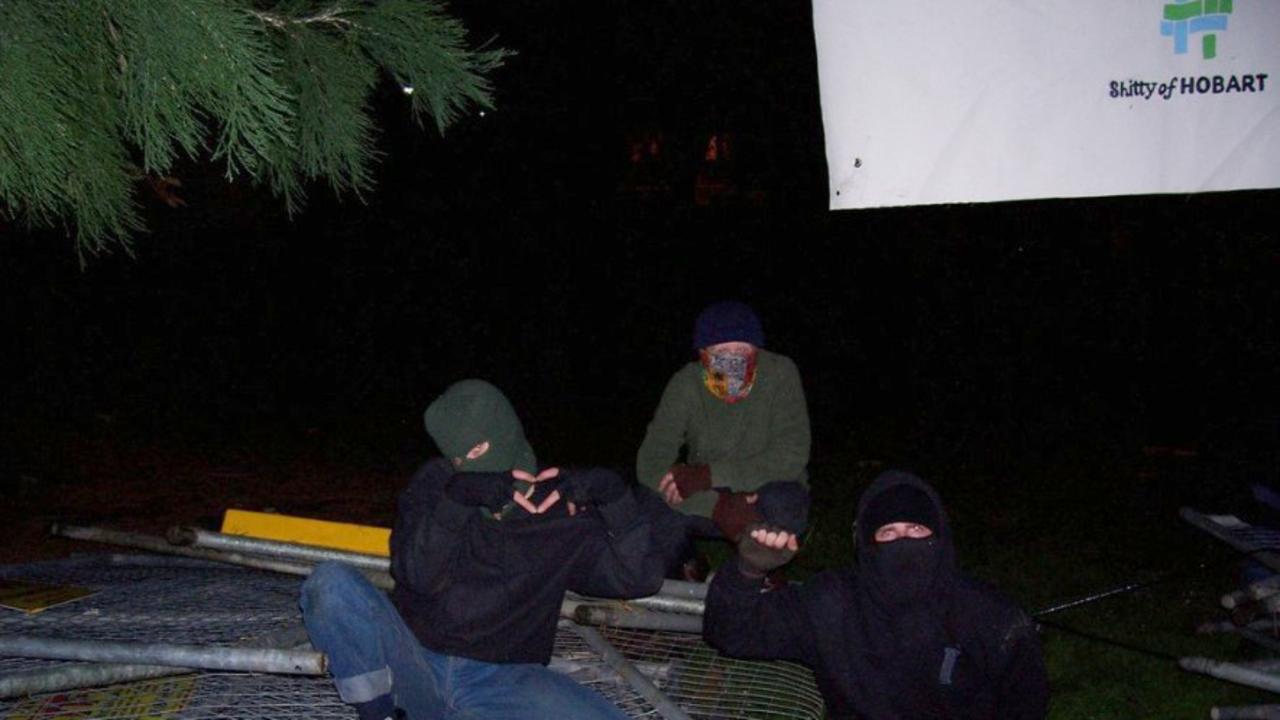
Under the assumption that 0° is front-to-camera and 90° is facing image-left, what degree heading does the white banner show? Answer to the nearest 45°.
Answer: approximately 0°

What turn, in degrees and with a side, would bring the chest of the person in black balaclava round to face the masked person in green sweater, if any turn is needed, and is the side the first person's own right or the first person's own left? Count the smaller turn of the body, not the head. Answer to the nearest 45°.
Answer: approximately 135° to the first person's own right
